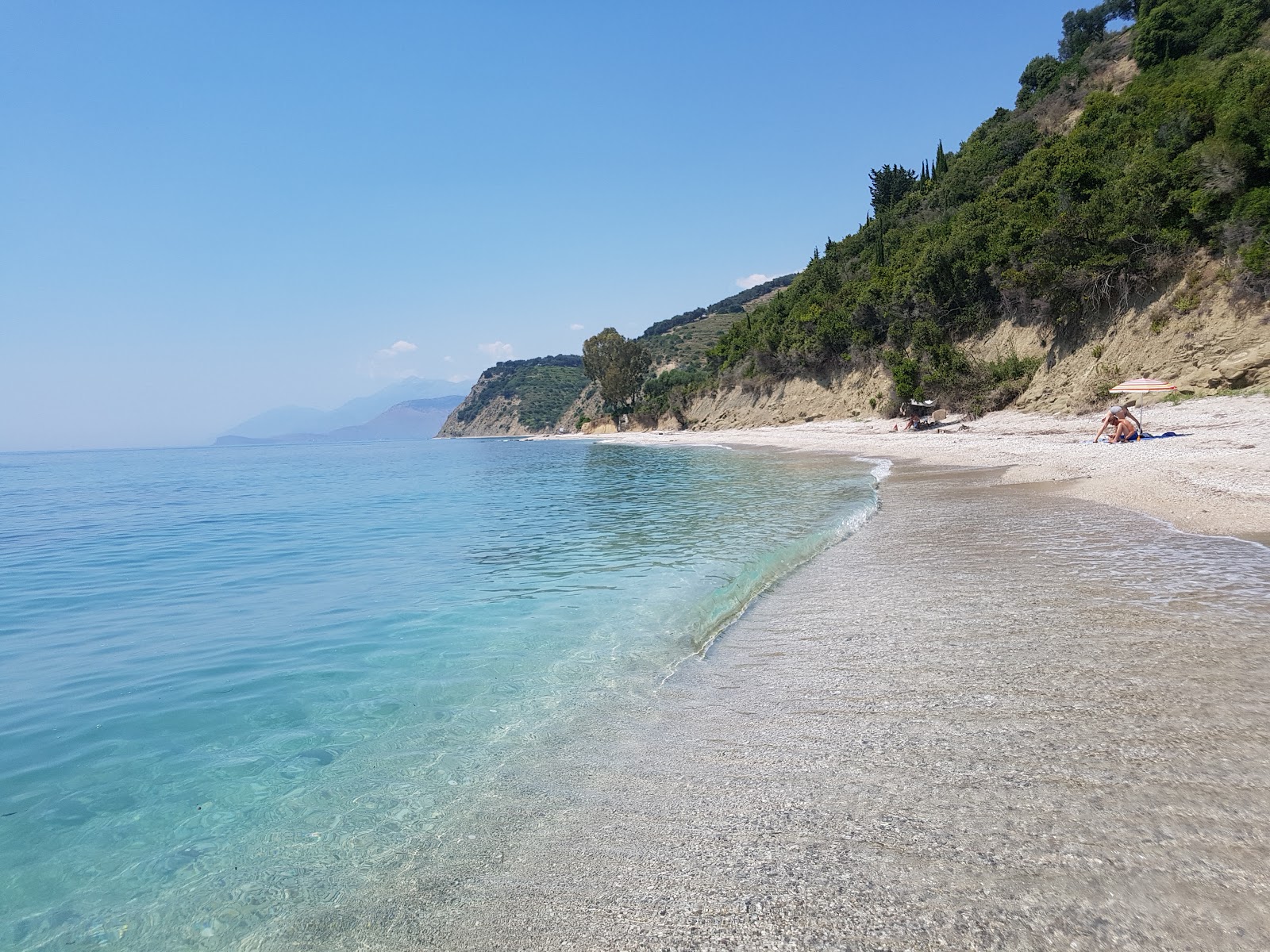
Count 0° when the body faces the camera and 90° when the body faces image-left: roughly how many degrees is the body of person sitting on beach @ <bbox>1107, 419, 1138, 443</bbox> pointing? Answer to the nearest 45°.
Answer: approximately 90°
